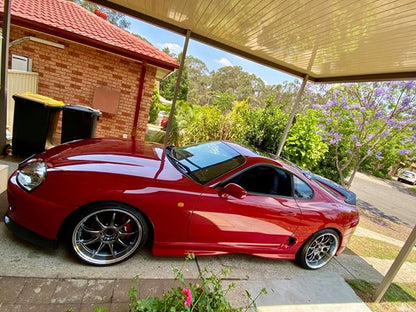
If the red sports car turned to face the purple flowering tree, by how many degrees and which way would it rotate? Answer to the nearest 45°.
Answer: approximately 180°

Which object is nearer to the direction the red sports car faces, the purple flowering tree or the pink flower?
the pink flower

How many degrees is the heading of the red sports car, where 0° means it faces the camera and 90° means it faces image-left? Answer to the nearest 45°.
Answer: approximately 45°

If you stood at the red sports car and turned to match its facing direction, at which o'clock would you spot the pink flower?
The pink flower is roughly at 10 o'clock from the red sports car.

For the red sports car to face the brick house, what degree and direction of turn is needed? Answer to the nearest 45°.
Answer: approximately 90° to its right
